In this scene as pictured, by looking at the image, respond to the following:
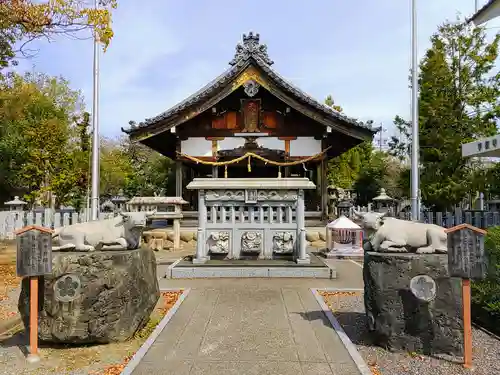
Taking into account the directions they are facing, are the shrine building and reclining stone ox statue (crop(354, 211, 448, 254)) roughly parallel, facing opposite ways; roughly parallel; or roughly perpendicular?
roughly perpendicular

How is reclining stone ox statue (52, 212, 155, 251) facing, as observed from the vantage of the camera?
facing to the right of the viewer

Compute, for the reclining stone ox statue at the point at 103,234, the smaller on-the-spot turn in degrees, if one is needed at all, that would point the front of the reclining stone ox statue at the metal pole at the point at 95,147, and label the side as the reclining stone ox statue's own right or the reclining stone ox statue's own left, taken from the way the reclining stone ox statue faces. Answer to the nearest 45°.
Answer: approximately 90° to the reclining stone ox statue's own left

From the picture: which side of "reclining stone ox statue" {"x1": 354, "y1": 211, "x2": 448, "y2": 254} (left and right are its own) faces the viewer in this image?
left

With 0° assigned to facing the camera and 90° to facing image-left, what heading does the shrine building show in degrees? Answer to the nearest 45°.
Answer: approximately 0°

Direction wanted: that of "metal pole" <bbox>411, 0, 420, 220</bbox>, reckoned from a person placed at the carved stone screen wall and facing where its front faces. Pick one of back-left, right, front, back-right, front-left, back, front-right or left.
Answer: back-left

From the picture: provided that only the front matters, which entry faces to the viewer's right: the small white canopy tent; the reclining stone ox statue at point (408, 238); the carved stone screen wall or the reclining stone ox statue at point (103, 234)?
the reclining stone ox statue at point (103, 234)
